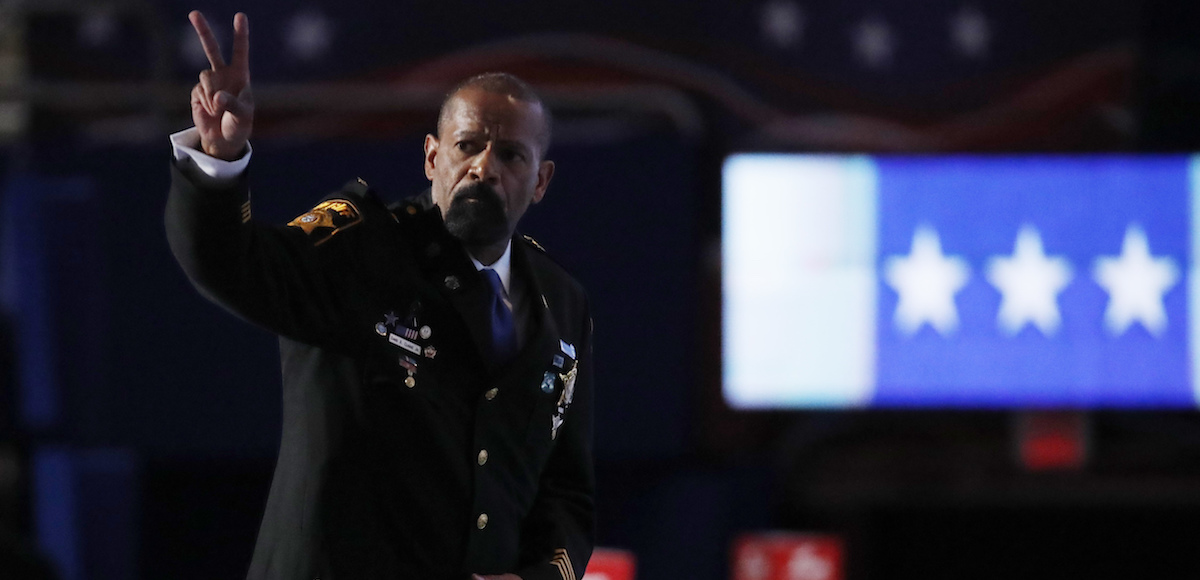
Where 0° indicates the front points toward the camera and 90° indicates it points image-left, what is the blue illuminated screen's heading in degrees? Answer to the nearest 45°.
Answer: approximately 0°

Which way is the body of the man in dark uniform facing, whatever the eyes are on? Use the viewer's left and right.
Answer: facing the viewer and to the right of the viewer

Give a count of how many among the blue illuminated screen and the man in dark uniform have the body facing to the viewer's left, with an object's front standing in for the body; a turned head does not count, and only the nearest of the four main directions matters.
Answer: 0

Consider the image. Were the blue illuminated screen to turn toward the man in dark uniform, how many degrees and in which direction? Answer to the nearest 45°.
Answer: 0° — it already faces them

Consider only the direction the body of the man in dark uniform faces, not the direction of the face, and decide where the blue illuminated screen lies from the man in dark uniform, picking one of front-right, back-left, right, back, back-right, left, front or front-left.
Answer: left
